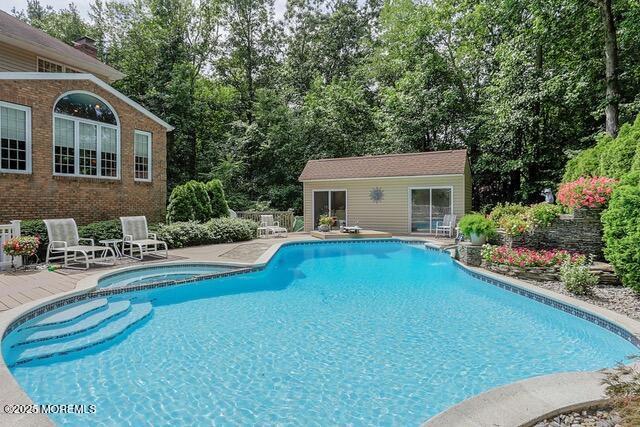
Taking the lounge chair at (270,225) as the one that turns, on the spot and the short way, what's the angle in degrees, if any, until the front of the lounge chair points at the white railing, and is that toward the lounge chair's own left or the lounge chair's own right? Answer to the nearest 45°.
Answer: approximately 90° to the lounge chair's own right

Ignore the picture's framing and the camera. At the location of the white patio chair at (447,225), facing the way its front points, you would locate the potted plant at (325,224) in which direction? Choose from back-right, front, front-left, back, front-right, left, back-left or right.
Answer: front-right

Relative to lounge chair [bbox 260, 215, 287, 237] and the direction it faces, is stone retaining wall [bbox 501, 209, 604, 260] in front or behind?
in front

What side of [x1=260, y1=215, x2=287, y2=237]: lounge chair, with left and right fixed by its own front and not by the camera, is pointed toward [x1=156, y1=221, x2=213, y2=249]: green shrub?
right

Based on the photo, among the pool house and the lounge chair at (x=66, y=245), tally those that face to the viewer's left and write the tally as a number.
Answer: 0

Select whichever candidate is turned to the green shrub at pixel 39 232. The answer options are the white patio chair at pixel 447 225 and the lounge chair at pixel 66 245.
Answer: the white patio chair

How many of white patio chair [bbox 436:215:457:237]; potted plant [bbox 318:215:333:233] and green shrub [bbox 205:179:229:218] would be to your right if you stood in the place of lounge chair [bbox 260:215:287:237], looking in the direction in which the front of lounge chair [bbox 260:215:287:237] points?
1

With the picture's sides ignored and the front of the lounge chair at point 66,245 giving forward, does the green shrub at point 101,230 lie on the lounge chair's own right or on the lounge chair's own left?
on the lounge chair's own left

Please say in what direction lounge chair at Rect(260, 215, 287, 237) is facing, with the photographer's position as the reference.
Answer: facing the viewer and to the right of the viewer

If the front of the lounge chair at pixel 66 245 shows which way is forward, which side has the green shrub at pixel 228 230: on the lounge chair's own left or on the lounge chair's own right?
on the lounge chair's own left

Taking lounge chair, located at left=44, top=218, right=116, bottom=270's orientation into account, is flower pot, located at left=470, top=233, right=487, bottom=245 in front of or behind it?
in front
